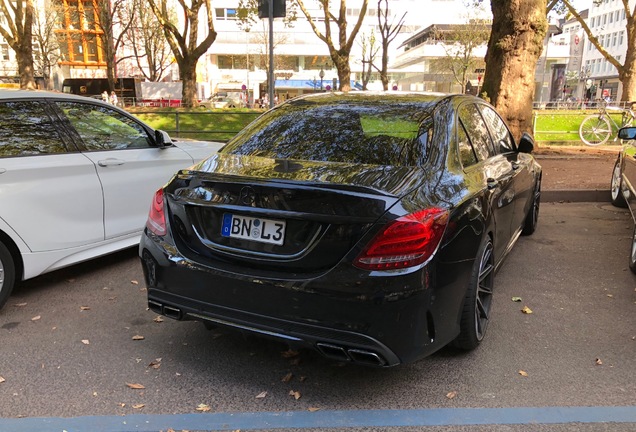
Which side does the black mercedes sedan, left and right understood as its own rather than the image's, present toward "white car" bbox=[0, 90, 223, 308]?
left

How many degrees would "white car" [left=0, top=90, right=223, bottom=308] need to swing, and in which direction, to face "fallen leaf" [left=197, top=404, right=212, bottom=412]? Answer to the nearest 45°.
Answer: approximately 135° to its right

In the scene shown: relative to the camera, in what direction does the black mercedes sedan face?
facing away from the viewer and to the right of the viewer

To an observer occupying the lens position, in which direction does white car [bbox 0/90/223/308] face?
facing away from the viewer and to the right of the viewer

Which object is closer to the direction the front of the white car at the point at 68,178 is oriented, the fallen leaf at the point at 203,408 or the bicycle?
the bicycle

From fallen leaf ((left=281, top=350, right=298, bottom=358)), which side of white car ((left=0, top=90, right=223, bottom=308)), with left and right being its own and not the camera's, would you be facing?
right

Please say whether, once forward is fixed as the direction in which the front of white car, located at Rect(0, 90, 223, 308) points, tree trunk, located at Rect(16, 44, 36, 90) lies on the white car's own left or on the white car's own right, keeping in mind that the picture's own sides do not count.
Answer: on the white car's own left
